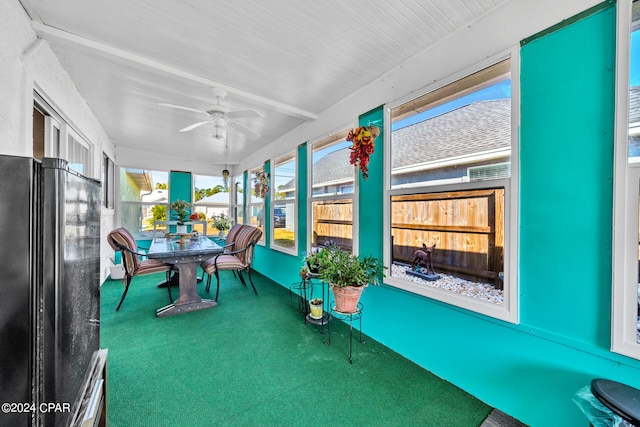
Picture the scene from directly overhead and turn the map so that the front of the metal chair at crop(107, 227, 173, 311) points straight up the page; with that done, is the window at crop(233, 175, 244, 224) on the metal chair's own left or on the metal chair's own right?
on the metal chair's own left

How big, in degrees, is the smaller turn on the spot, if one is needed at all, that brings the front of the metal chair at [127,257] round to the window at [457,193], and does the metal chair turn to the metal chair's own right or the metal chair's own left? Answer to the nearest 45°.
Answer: approximately 45° to the metal chair's own right

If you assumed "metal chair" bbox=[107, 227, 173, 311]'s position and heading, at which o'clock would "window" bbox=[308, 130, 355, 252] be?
The window is roughly at 1 o'clock from the metal chair.

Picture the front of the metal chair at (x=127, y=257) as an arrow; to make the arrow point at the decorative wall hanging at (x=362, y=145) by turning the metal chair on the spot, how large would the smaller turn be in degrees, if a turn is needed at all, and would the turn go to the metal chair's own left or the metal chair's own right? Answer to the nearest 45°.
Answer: approximately 45° to the metal chair's own right

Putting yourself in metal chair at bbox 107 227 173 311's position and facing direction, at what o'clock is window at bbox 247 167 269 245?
The window is roughly at 11 o'clock from the metal chair.

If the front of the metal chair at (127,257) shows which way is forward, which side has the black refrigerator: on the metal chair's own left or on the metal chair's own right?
on the metal chair's own right

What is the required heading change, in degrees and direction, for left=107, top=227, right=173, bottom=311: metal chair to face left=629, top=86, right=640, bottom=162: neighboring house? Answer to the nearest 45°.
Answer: approximately 45° to its right

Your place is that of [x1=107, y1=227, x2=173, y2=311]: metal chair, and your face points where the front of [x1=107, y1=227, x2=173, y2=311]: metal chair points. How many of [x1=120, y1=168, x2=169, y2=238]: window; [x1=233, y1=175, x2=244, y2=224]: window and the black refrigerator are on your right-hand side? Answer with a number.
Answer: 1

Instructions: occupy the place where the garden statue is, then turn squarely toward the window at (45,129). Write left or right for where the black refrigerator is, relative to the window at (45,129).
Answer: left

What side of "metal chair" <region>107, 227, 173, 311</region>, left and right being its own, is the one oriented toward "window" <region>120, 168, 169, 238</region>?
left

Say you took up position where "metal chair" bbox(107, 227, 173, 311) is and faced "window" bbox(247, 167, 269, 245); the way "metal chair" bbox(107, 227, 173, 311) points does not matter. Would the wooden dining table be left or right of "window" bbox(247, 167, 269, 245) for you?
right

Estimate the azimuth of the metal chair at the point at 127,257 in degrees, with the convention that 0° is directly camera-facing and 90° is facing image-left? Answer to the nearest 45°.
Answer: approximately 270°

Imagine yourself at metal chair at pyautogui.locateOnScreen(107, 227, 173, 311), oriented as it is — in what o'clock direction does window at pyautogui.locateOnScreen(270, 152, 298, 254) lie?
The window is roughly at 12 o'clock from the metal chair.
